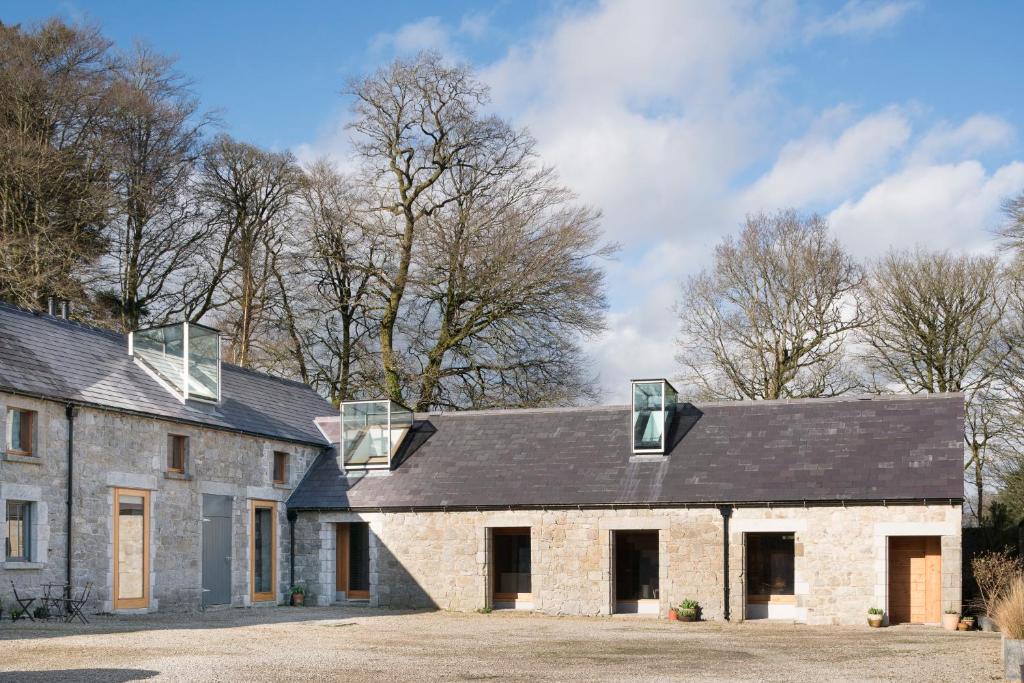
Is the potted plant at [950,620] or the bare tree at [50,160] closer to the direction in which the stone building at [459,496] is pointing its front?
the potted plant

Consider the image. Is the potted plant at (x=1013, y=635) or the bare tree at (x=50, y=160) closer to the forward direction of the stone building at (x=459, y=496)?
the potted plant

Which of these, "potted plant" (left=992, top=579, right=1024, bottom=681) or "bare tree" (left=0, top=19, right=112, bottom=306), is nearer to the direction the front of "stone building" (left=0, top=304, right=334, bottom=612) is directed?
the potted plant

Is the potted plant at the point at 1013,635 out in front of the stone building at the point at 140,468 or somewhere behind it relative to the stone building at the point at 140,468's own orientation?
in front

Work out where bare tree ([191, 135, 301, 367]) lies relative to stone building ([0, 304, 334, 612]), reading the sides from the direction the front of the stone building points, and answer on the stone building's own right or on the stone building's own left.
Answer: on the stone building's own left

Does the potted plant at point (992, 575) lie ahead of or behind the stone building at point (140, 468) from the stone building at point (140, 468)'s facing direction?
ahead

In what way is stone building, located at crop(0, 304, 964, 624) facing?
toward the camera
